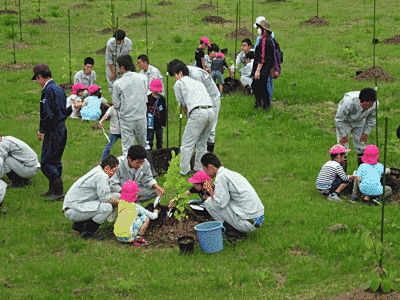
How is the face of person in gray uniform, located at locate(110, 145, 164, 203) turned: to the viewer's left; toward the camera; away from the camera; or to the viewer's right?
toward the camera

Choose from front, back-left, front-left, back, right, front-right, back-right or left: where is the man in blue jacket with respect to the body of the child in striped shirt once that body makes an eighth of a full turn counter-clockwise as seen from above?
back-left

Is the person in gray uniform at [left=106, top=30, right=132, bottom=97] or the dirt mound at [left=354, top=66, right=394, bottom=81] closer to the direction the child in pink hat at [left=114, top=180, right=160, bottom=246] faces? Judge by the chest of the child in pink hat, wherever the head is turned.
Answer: the dirt mound

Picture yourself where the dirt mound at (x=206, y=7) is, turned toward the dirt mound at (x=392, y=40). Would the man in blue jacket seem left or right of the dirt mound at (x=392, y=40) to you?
right

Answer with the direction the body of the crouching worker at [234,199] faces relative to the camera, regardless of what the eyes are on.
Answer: to the viewer's left

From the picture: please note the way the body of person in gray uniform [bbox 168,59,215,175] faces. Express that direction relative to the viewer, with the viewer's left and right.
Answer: facing away from the viewer and to the left of the viewer

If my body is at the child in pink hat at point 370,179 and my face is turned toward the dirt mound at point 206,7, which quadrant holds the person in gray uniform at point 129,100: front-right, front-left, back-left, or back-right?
front-left

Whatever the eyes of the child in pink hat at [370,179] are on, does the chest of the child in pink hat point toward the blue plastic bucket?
no

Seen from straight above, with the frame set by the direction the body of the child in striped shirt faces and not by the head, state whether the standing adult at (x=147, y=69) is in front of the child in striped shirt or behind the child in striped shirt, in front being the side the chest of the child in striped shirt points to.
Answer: behind

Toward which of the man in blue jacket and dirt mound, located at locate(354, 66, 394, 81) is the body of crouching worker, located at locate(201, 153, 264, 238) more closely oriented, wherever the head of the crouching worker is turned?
the man in blue jacket
